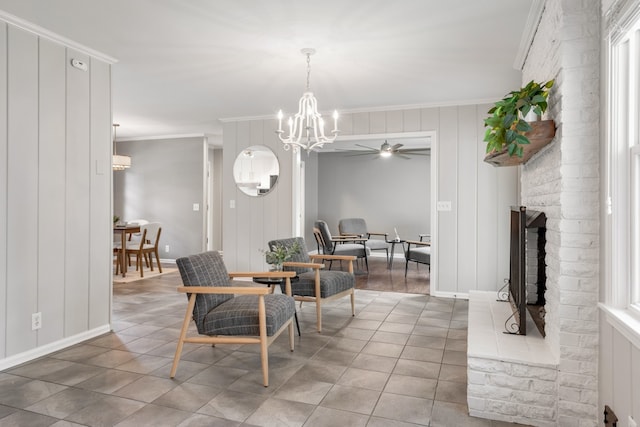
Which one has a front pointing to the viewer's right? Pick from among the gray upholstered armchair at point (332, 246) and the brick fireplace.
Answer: the gray upholstered armchair

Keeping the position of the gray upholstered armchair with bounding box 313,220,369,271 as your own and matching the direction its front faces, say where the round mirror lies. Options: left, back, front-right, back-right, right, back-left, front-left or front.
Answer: back-right

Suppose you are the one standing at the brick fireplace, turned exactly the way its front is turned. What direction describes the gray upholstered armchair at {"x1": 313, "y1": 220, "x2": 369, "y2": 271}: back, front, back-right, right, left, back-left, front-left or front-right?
front-right

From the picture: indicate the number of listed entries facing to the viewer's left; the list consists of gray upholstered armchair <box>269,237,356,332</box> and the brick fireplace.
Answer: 1

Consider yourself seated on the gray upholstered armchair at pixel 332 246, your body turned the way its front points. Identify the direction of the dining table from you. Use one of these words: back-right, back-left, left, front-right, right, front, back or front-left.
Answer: back

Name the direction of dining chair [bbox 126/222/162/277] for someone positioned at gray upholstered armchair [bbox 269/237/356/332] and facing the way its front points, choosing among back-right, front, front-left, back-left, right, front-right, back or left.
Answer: back

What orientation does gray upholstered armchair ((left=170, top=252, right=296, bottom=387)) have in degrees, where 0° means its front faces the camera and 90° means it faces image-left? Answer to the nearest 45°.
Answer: approximately 315°

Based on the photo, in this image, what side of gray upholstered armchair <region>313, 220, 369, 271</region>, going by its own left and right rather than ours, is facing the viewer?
right

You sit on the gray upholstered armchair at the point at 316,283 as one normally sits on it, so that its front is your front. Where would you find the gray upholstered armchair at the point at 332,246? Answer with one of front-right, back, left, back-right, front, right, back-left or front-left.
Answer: back-left

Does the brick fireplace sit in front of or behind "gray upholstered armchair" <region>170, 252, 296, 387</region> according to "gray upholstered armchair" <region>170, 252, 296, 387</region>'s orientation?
in front

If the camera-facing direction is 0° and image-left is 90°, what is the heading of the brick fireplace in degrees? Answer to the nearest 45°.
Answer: approximately 90°

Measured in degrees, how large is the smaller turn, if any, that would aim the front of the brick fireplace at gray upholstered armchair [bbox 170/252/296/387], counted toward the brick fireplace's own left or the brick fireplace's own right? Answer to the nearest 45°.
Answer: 0° — it already faces it

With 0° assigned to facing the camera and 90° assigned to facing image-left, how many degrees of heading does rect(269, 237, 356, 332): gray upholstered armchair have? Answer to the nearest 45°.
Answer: approximately 315°
